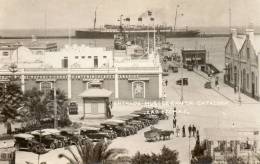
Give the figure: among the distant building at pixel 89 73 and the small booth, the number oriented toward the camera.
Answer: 2

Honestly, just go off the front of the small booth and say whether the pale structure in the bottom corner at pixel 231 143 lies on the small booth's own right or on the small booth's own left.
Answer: on the small booth's own left

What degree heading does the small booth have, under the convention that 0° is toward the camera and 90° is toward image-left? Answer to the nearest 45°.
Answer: approximately 0°

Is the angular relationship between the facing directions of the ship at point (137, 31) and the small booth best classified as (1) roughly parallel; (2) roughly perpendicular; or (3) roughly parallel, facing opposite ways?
roughly perpendicular

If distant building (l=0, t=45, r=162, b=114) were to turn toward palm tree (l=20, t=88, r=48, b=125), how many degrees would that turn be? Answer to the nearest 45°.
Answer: approximately 90° to its right

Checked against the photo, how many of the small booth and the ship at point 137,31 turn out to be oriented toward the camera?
1
